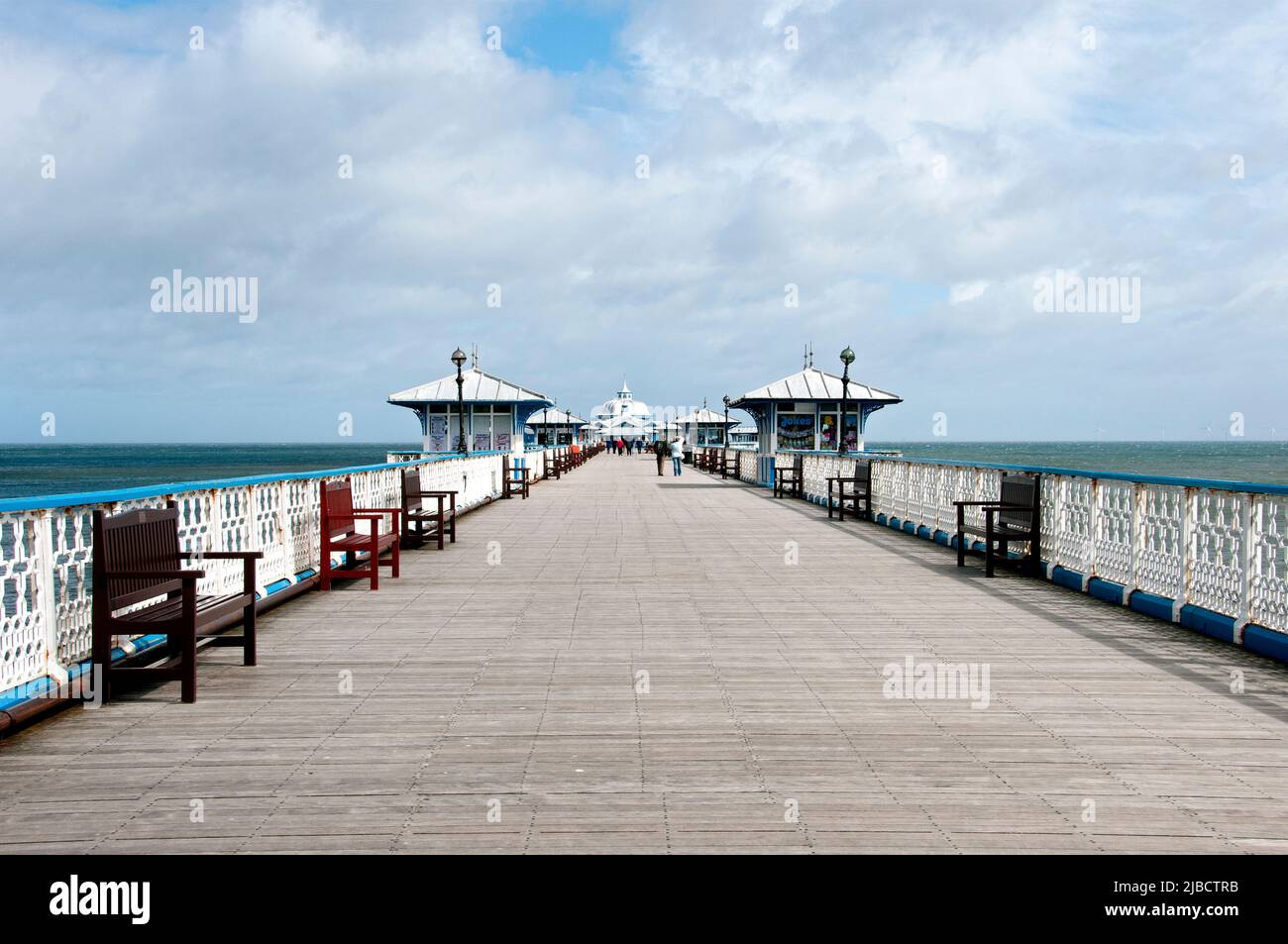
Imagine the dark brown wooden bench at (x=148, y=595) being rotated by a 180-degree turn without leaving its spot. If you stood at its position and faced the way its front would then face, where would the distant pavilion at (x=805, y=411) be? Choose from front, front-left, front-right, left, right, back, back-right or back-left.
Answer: right

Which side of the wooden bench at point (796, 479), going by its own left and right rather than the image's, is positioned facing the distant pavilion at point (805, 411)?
right

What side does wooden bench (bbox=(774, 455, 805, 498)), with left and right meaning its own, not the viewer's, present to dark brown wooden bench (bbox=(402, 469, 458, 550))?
left

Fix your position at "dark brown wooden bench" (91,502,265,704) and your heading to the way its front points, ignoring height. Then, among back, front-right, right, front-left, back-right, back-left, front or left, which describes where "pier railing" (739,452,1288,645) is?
front-left

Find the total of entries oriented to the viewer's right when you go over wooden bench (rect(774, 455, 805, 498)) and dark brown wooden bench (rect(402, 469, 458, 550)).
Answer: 1

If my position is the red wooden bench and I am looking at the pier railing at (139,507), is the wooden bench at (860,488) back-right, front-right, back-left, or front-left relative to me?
back-left

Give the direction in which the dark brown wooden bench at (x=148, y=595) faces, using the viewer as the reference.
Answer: facing the viewer and to the right of the viewer

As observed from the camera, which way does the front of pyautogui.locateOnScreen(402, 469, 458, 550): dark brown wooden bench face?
facing to the right of the viewer

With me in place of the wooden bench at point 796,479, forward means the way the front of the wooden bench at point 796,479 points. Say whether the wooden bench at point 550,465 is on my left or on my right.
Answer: on my right

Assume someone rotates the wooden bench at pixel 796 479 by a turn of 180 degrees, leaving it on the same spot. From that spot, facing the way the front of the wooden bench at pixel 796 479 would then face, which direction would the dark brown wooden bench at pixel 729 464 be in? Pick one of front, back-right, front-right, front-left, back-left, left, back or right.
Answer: left

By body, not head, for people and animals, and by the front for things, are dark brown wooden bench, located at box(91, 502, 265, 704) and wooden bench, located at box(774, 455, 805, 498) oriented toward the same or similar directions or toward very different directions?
very different directions

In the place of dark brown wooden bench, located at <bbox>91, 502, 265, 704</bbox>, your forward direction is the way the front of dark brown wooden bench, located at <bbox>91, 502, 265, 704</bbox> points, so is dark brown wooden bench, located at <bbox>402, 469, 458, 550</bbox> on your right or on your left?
on your left

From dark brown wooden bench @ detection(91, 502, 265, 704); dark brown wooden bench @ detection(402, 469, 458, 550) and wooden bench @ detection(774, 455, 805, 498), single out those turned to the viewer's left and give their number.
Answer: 1

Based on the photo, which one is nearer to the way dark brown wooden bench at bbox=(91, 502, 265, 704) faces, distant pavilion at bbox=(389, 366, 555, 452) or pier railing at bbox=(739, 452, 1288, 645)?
the pier railing

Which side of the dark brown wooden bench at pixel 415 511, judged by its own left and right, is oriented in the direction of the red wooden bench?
right

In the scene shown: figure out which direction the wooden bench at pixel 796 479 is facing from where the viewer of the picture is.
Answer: facing to the left of the viewer
